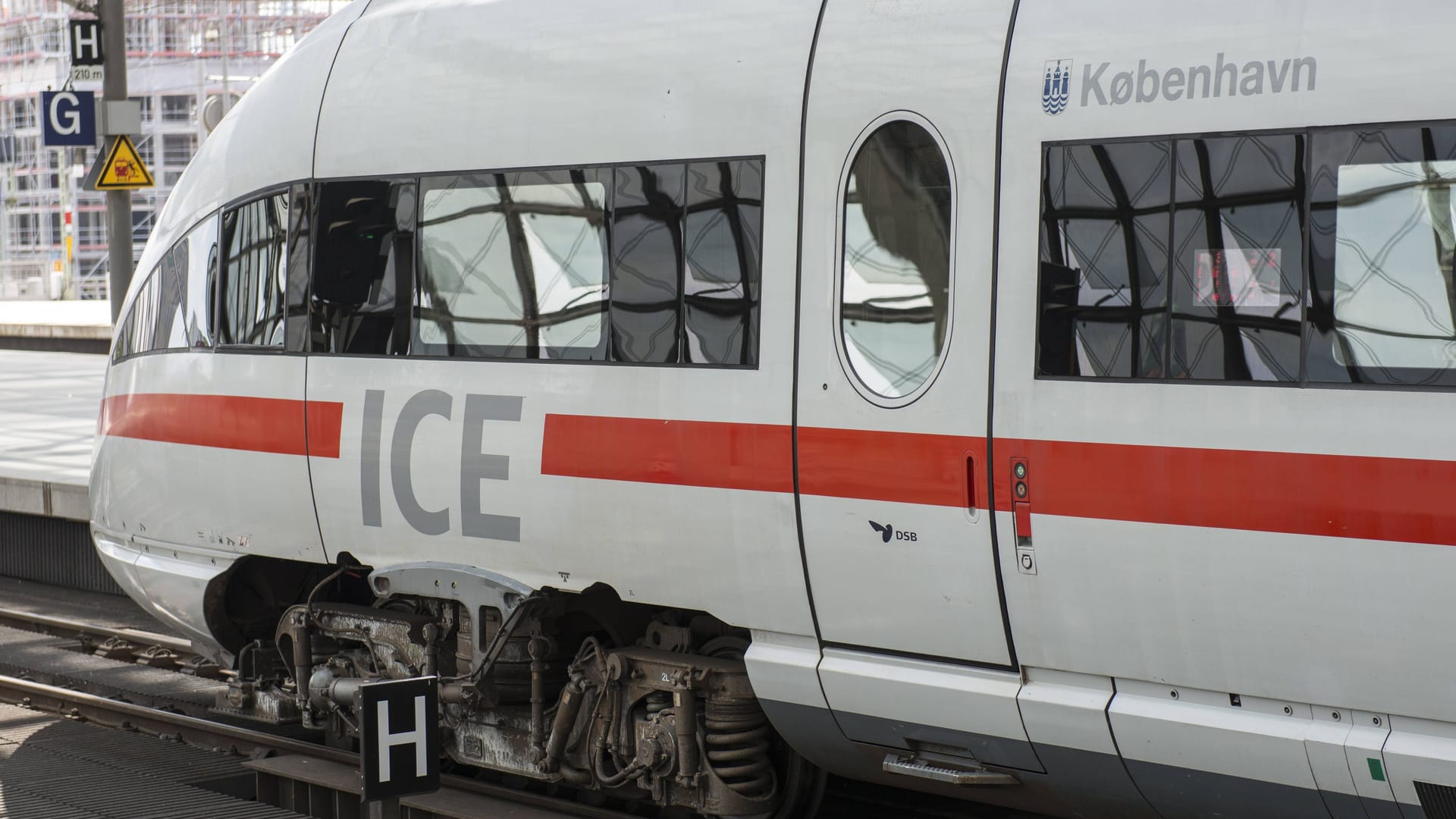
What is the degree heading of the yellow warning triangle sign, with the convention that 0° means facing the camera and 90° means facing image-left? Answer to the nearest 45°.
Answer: approximately 0°

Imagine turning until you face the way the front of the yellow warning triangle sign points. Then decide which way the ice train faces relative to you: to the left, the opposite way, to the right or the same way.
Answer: the opposite way

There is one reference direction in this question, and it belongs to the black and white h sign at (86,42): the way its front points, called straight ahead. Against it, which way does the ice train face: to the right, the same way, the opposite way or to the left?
the opposite way

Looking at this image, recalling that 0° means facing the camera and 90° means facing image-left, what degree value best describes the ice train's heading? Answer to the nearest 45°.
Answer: approximately 135°

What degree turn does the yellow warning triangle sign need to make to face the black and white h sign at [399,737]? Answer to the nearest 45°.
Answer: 0° — it already faces it
